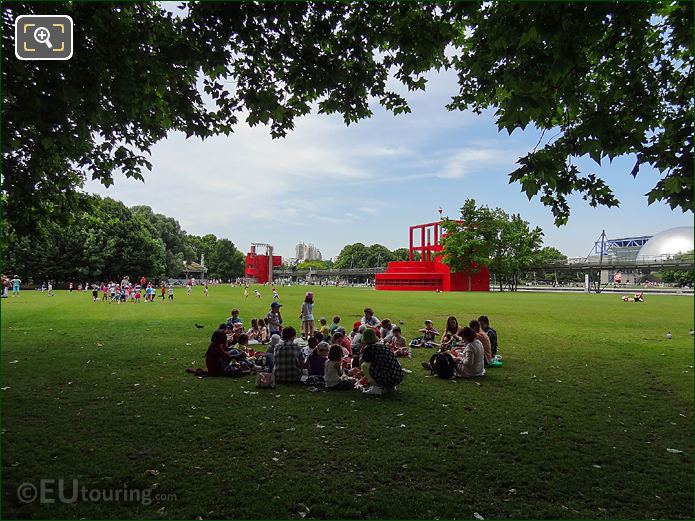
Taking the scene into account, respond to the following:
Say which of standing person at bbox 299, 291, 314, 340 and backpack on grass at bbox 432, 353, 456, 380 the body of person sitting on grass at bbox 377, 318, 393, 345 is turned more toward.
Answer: the backpack on grass

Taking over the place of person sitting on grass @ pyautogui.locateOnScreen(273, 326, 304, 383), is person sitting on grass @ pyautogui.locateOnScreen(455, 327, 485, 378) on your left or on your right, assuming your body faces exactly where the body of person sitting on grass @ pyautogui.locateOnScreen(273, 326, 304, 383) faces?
on your right

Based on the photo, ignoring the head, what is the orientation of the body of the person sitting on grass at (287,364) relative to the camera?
away from the camera

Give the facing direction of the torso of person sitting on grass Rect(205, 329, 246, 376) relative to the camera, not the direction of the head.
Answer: to the viewer's right

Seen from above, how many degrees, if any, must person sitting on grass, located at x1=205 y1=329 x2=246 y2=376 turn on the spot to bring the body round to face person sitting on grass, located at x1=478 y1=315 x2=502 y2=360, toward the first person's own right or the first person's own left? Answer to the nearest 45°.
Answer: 0° — they already face them

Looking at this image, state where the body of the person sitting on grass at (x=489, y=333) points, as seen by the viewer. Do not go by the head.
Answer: to the viewer's left

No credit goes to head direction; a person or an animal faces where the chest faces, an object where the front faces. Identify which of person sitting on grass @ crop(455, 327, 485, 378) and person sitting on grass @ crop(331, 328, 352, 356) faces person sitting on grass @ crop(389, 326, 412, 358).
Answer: person sitting on grass @ crop(455, 327, 485, 378)

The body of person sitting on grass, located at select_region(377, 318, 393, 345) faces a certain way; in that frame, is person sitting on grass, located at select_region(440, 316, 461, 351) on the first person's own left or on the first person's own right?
on the first person's own left
